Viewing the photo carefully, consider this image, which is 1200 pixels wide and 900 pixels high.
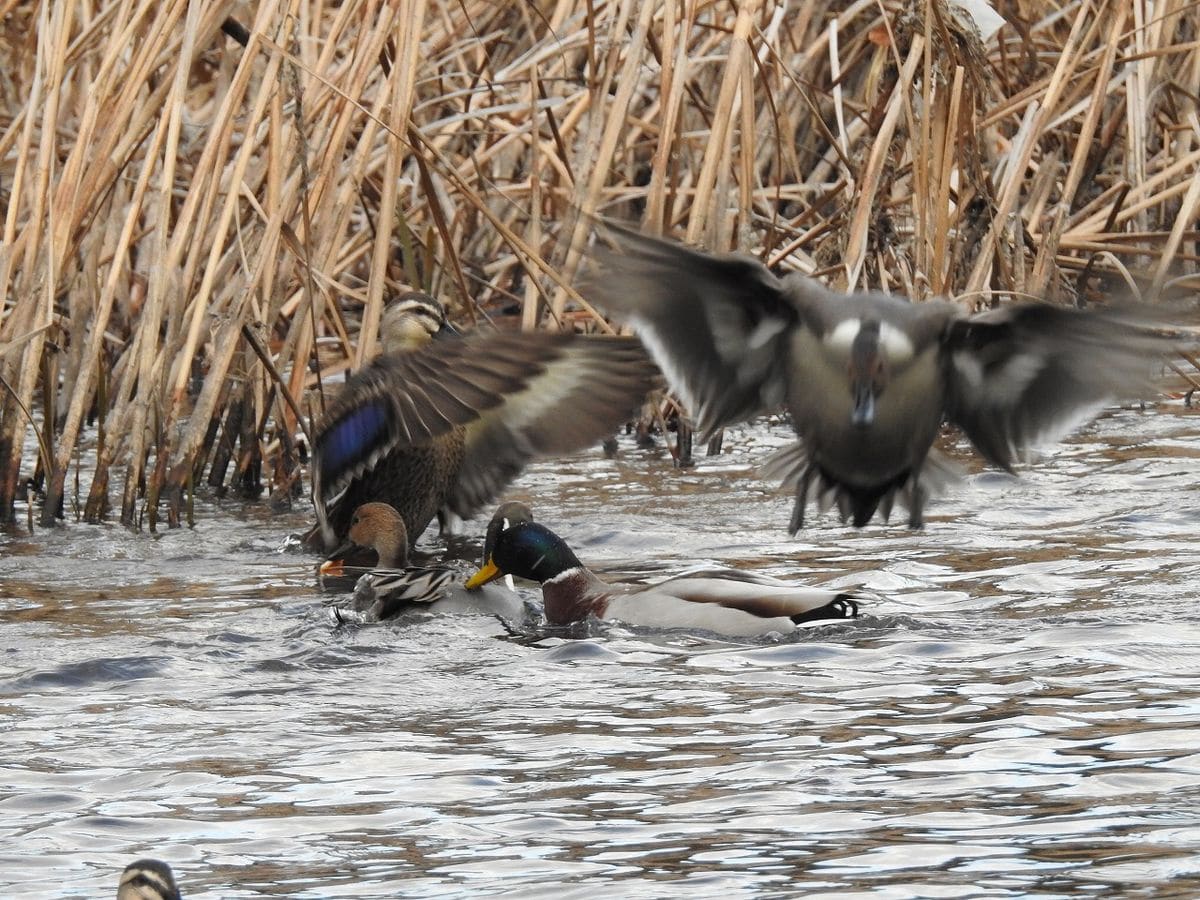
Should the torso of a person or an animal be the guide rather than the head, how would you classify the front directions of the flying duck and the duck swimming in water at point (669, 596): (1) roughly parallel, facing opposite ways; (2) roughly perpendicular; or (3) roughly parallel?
roughly perpendicular

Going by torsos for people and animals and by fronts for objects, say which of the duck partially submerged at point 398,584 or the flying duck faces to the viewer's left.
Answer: the duck partially submerged

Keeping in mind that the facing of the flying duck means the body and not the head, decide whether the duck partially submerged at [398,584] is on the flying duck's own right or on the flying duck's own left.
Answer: on the flying duck's own right

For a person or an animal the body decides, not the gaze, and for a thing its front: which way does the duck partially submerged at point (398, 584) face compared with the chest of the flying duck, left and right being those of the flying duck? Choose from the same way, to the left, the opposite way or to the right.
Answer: to the right

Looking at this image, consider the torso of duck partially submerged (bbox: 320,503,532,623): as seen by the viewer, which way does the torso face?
to the viewer's left

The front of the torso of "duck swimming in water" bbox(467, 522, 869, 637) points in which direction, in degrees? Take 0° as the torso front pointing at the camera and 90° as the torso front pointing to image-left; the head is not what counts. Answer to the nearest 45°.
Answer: approximately 90°

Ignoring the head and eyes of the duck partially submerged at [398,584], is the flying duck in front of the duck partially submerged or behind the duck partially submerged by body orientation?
behind

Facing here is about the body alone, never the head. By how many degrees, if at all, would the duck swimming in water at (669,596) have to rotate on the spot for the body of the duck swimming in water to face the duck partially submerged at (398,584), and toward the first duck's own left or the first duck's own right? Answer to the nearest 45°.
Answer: approximately 45° to the first duck's own right

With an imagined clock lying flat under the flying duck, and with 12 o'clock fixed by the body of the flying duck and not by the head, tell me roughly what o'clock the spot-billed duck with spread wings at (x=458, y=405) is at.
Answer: The spot-billed duck with spread wings is roughly at 4 o'clock from the flying duck.

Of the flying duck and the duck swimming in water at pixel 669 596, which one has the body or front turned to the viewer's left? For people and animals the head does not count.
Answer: the duck swimming in water

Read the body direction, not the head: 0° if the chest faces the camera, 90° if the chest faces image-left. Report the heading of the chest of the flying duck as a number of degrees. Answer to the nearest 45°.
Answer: approximately 0°

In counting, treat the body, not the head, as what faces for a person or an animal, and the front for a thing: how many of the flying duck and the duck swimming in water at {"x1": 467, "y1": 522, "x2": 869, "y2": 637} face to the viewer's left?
1
